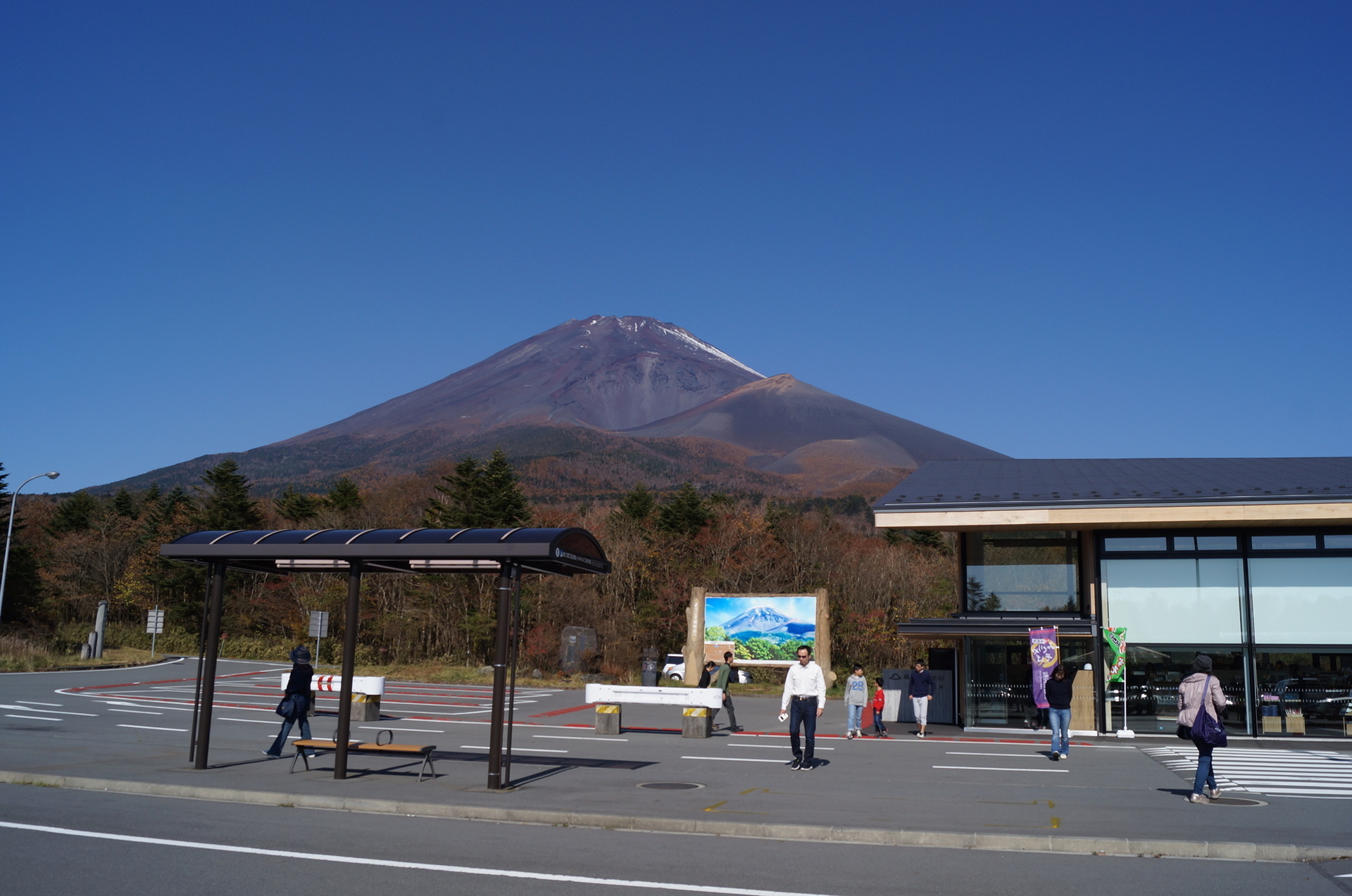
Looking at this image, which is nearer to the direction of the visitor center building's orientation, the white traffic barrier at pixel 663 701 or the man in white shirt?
the man in white shirt

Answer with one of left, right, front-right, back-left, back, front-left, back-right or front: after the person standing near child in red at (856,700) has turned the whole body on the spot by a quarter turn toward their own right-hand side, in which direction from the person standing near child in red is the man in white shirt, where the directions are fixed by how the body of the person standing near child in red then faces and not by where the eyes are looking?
left

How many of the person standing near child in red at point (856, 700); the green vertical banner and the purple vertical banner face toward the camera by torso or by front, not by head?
3

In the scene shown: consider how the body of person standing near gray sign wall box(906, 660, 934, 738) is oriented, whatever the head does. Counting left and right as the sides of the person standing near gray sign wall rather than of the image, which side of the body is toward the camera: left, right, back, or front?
front

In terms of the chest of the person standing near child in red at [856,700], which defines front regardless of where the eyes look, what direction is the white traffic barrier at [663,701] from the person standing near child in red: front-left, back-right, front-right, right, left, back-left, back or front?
right

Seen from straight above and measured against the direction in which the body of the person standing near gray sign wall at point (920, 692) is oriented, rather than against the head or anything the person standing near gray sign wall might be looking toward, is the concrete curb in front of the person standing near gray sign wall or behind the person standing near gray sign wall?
in front

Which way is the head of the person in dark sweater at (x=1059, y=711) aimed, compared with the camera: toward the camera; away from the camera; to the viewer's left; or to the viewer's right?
toward the camera

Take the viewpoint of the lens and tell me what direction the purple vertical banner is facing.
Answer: facing the viewer

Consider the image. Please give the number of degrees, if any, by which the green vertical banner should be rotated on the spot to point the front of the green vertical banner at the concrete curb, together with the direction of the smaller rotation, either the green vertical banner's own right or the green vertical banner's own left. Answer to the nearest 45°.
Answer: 0° — it already faces it

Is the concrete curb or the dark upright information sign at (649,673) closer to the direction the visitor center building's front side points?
the concrete curb

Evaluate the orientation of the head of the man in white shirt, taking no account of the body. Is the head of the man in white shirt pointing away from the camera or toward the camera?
toward the camera

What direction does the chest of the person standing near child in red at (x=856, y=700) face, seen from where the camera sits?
toward the camera
